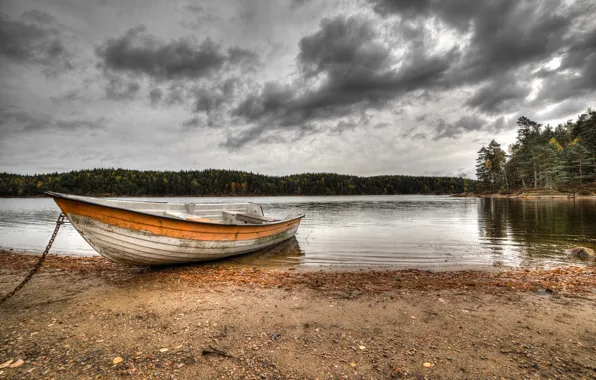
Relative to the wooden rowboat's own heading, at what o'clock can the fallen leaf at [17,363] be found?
The fallen leaf is roughly at 11 o'clock from the wooden rowboat.

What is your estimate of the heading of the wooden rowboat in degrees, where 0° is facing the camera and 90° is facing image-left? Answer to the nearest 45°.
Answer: approximately 45°
